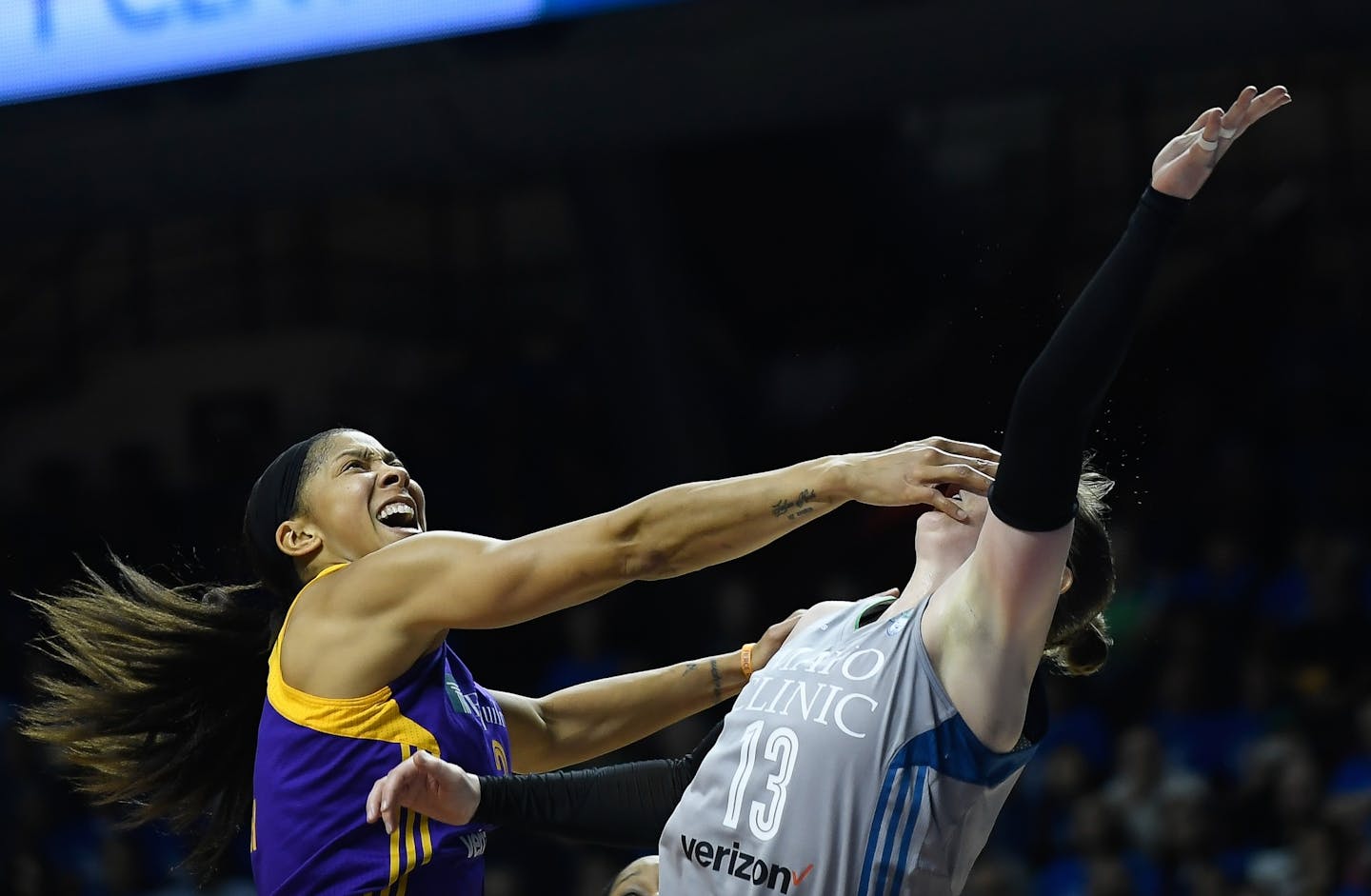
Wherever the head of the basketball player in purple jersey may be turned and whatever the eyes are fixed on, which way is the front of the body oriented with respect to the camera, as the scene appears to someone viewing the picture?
to the viewer's right

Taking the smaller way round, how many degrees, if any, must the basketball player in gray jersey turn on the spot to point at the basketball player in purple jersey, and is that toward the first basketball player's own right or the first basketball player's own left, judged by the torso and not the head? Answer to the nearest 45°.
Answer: approximately 90° to the first basketball player's own right

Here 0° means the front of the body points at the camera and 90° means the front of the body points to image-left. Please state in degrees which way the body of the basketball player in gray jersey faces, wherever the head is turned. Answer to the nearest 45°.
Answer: approximately 45°

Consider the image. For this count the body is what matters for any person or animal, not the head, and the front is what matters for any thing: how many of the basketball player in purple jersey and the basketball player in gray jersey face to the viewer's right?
1
